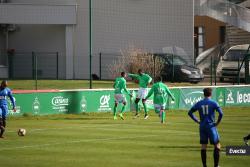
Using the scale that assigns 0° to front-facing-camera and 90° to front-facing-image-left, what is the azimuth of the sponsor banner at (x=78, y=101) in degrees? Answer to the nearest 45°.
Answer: approximately 0°

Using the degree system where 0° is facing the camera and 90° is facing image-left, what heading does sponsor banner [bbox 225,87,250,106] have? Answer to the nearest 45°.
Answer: approximately 0°

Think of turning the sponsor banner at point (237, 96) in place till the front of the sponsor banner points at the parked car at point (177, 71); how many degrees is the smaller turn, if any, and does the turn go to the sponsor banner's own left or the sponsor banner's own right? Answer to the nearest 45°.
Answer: approximately 135° to the sponsor banner's own right

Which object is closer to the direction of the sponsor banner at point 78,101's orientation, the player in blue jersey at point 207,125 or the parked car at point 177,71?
the player in blue jersey

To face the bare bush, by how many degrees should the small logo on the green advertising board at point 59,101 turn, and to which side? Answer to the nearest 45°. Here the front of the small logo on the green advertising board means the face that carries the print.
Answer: approximately 135° to its left

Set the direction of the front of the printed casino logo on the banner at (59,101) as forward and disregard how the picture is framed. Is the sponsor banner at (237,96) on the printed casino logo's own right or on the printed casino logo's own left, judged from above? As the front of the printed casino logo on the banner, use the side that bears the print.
on the printed casino logo's own left

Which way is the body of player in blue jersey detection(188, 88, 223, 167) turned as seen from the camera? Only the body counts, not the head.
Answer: away from the camera
